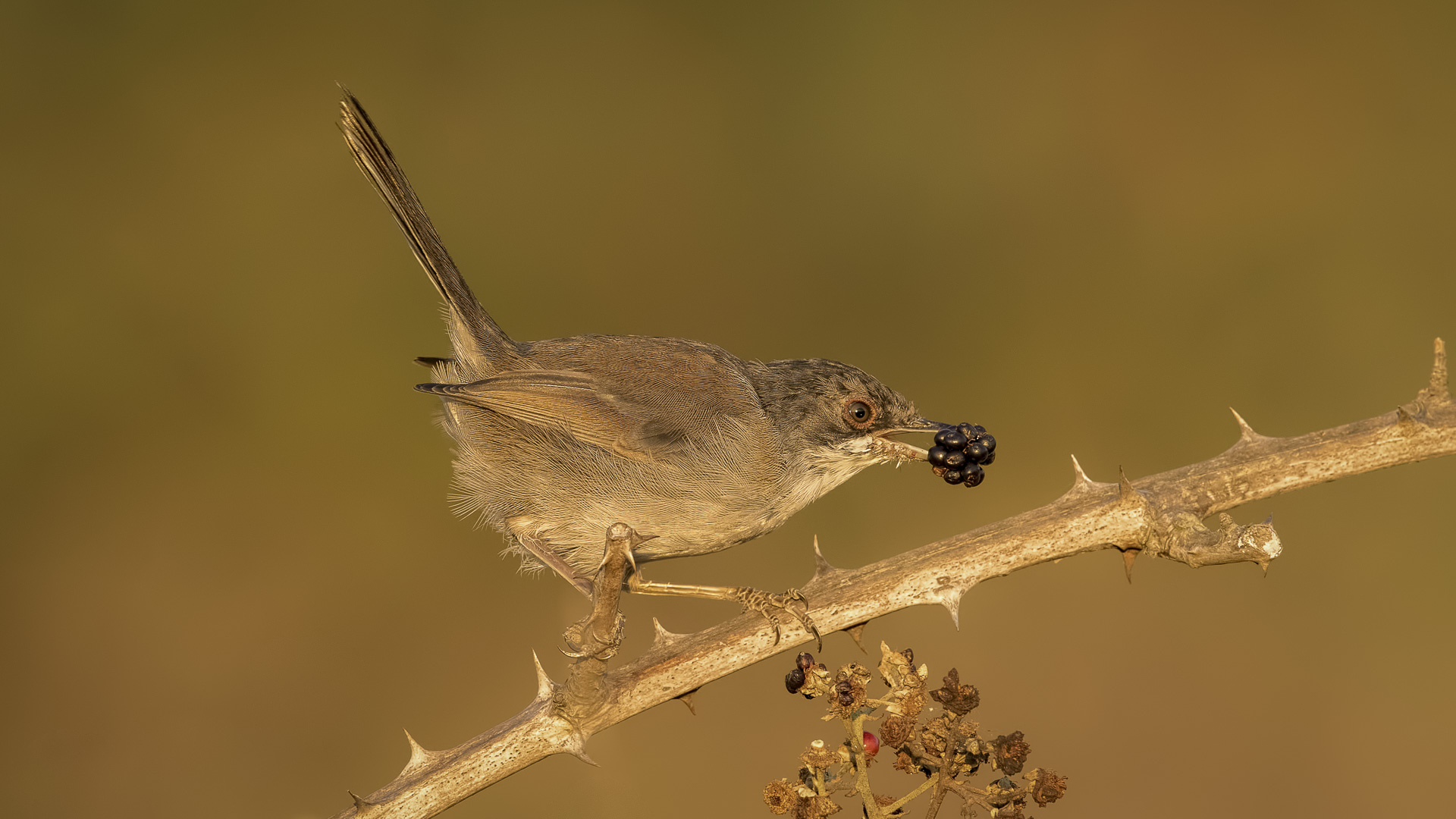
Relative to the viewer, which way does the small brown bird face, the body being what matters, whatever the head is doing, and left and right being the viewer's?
facing to the right of the viewer
